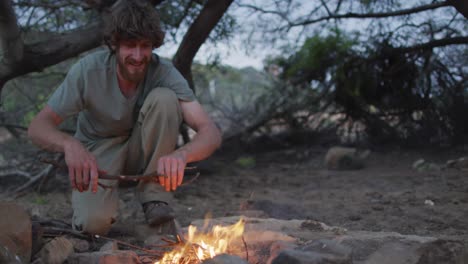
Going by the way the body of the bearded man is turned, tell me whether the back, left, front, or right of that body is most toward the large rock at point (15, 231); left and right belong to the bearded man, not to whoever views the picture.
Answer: front

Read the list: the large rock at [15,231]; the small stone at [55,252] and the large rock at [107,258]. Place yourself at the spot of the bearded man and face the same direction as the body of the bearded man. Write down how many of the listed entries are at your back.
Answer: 0

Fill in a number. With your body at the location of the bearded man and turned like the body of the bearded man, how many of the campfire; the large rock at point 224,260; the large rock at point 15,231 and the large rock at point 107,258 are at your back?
0

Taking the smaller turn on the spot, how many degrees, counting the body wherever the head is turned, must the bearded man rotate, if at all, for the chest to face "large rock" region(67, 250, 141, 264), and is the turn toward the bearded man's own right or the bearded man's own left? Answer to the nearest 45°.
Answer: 0° — they already face it

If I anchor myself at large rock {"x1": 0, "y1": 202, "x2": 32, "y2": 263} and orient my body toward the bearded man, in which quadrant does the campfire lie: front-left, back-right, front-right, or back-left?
front-right

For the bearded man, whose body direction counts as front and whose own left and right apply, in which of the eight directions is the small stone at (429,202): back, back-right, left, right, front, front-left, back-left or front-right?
left

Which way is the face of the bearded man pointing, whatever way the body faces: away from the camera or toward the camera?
toward the camera

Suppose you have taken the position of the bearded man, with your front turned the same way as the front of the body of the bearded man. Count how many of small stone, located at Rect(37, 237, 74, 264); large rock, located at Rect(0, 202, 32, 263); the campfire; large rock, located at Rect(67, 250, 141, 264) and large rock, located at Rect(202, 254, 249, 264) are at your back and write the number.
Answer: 0

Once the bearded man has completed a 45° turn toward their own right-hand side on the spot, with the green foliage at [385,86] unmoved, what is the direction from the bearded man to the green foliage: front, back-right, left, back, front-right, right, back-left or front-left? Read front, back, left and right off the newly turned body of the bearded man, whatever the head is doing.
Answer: back

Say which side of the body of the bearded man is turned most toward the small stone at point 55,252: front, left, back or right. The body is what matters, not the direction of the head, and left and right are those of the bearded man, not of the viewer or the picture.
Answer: front

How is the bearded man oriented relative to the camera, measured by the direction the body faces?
toward the camera

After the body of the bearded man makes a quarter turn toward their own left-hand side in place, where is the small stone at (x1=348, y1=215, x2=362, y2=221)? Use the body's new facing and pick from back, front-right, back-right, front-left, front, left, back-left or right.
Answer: front

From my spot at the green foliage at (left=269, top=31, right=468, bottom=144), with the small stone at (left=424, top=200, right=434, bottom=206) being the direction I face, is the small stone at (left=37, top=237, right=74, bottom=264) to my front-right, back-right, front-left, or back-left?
front-right

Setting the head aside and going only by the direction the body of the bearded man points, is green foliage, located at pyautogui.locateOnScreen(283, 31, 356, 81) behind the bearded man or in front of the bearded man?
behind

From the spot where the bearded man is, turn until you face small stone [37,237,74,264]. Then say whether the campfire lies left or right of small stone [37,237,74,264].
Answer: left
